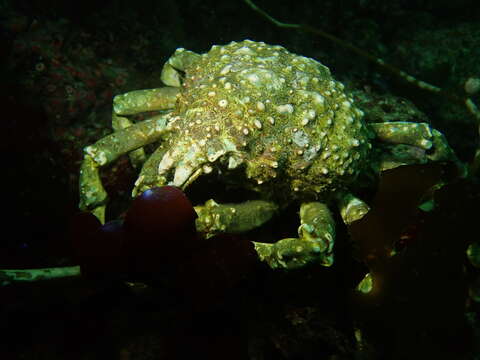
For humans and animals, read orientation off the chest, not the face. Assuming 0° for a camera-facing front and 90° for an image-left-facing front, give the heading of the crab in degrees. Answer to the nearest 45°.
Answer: approximately 45°
